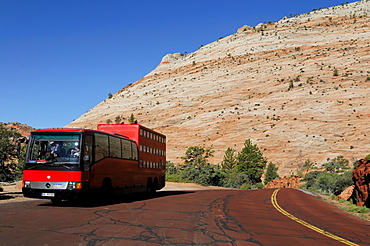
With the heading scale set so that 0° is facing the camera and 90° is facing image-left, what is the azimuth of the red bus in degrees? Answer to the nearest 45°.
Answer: approximately 45°

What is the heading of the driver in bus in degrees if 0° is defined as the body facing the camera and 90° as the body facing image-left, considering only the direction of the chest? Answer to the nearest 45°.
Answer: approximately 45°
